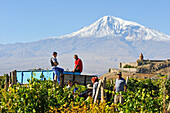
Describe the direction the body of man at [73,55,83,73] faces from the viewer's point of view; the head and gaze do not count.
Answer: to the viewer's left
